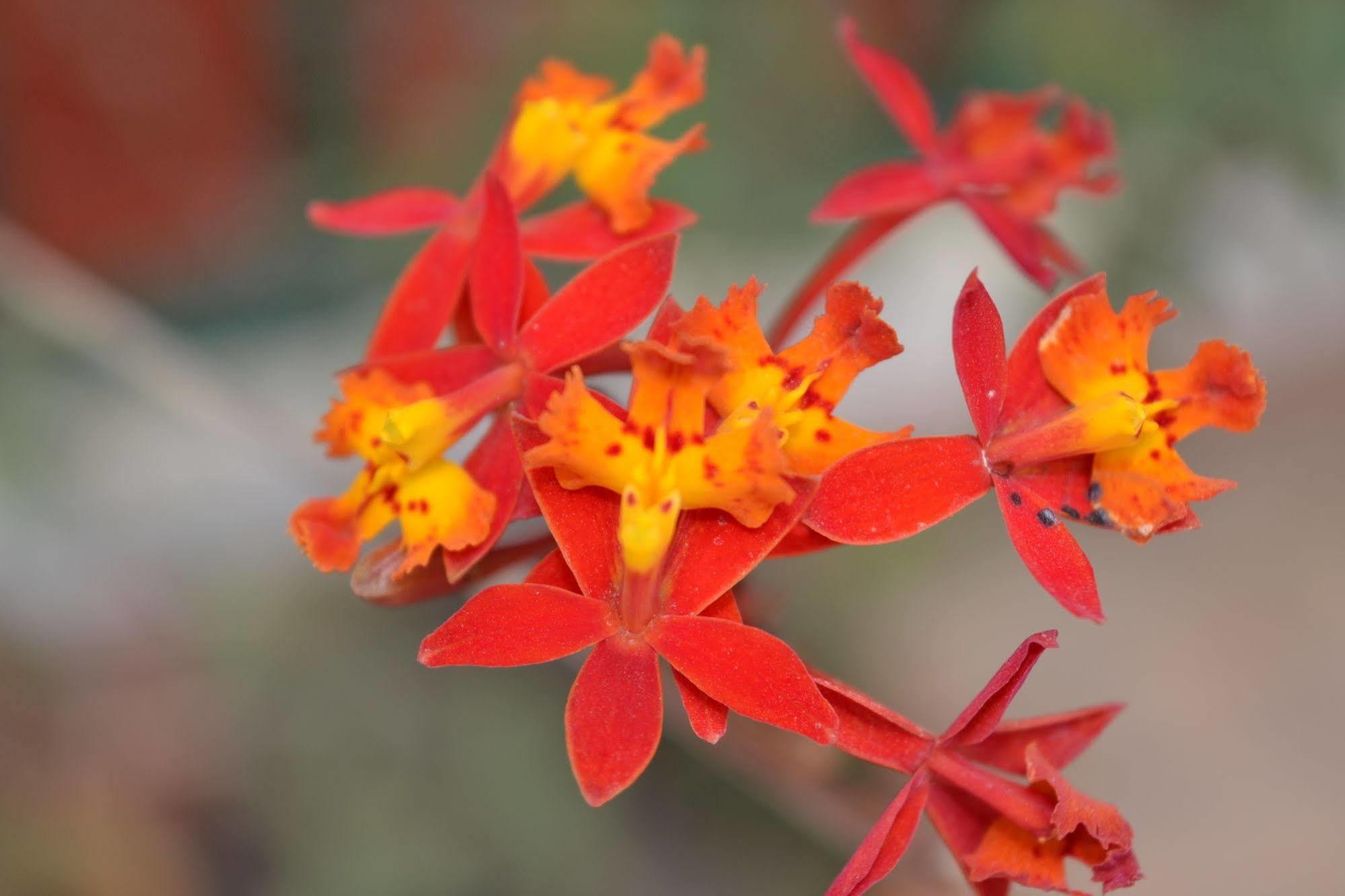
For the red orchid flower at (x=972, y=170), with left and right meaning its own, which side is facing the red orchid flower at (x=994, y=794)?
right

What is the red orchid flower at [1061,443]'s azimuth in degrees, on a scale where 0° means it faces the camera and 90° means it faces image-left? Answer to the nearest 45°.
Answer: approximately 315°

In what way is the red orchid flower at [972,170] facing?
to the viewer's right

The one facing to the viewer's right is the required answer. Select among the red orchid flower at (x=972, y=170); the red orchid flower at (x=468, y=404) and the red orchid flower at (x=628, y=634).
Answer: the red orchid flower at (x=972, y=170)

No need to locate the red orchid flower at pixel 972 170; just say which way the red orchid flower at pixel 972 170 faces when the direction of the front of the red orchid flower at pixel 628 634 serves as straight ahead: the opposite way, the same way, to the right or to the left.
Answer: to the left

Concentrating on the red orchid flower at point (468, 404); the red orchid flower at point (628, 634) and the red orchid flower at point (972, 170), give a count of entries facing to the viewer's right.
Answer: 1
